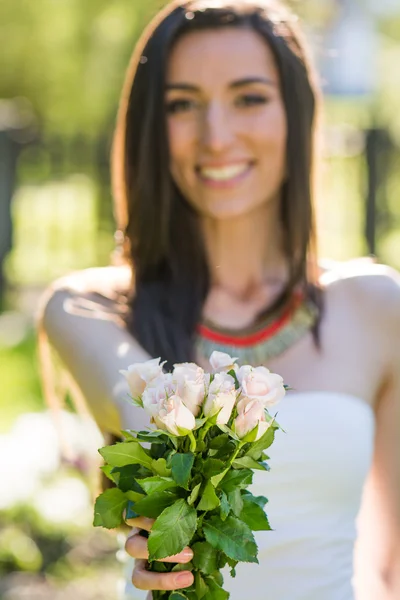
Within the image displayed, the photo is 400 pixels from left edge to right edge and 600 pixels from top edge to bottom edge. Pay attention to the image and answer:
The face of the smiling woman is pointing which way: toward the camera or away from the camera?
toward the camera

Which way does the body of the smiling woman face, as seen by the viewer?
toward the camera

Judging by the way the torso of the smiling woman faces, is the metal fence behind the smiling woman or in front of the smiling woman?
behind

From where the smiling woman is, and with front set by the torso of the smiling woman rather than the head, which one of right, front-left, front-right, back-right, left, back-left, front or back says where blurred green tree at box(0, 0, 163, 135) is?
back
